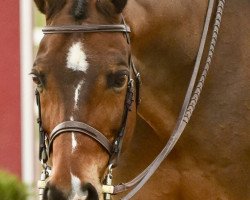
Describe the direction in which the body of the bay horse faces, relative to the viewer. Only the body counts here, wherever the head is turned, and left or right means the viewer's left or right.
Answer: facing the viewer and to the left of the viewer
